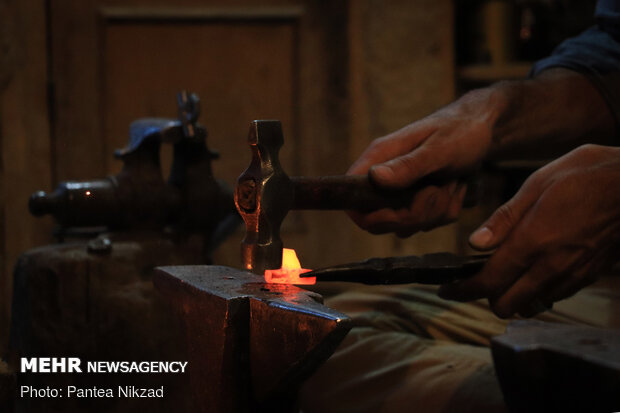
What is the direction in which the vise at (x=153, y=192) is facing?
to the viewer's left

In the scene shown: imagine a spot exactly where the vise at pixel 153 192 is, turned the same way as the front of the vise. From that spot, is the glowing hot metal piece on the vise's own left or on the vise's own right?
on the vise's own left

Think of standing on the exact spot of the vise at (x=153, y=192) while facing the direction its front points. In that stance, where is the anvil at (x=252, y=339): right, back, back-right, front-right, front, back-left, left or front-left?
left
